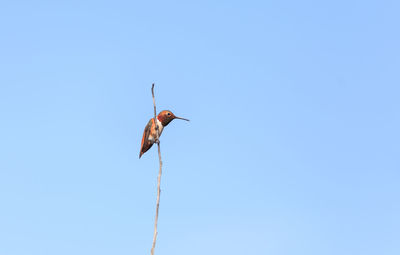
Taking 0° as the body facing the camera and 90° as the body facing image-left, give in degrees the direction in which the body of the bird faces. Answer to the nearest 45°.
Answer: approximately 270°
